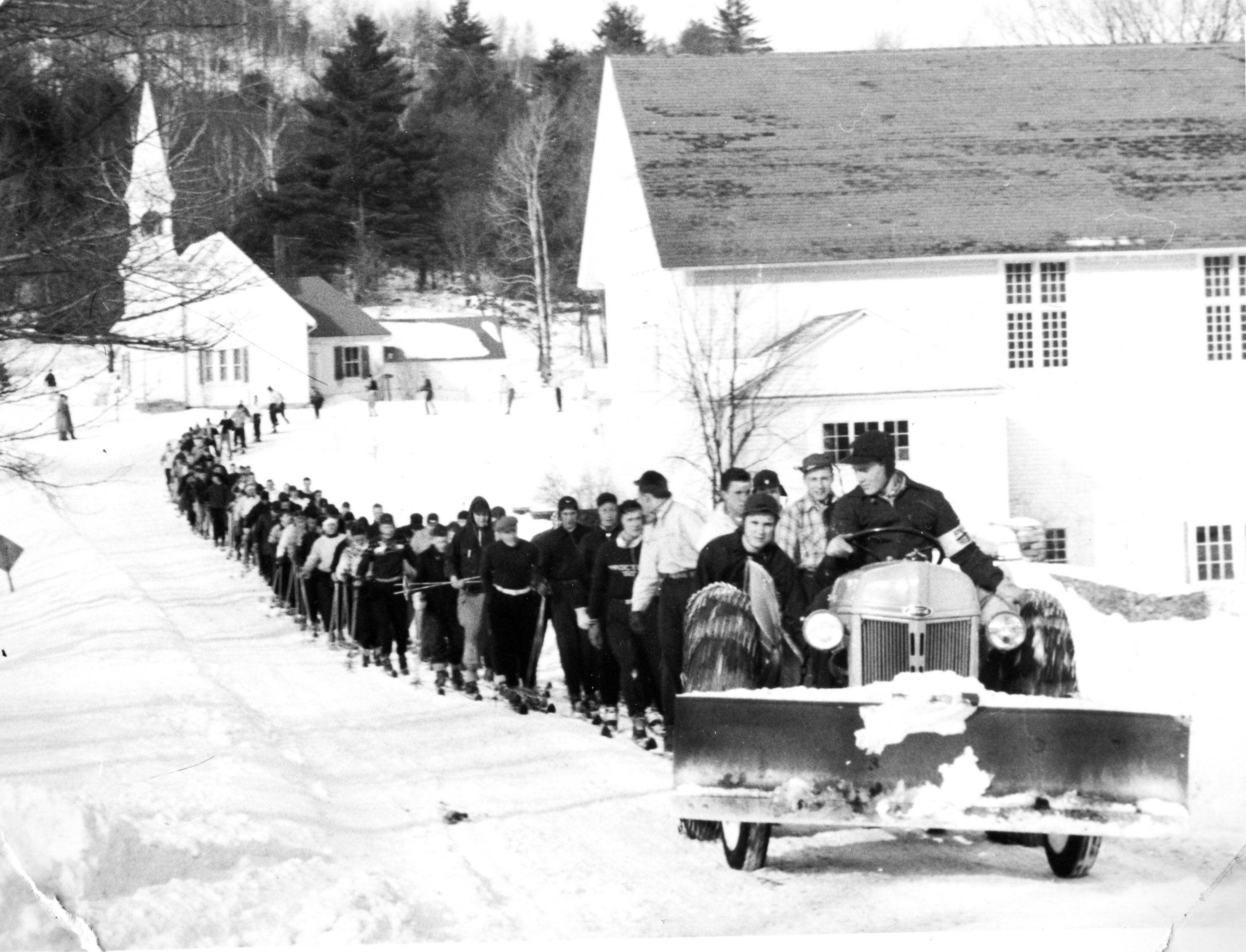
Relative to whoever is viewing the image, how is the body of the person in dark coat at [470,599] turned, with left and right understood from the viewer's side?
facing the viewer and to the right of the viewer

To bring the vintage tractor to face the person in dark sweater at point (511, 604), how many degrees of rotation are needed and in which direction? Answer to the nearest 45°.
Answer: approximately 135° to its right

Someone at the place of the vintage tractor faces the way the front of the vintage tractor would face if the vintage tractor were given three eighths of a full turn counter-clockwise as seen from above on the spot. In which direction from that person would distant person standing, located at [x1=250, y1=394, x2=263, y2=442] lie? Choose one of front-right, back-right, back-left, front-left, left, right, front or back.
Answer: left

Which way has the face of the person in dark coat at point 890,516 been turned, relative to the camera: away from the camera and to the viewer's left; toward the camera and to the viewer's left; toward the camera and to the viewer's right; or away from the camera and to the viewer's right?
toward the camera and to the viewer's left

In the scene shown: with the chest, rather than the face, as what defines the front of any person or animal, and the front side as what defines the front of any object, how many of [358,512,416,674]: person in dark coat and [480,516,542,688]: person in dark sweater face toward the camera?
2

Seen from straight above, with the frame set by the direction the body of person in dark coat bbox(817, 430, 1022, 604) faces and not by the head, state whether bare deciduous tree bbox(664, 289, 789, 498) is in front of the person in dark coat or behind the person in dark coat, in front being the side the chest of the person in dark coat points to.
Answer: behind
